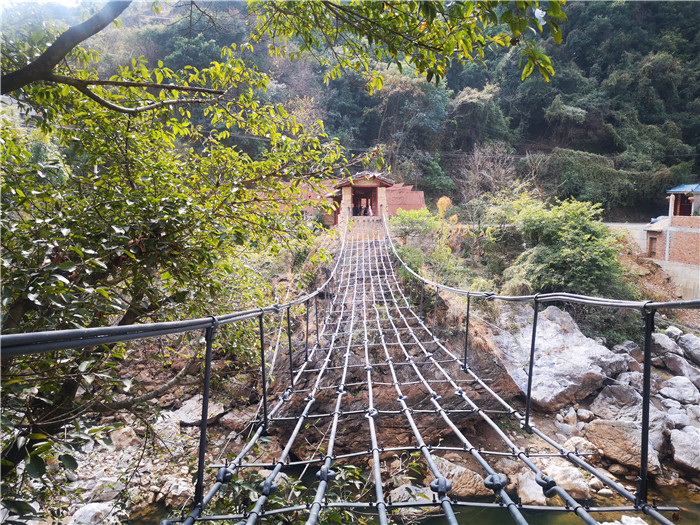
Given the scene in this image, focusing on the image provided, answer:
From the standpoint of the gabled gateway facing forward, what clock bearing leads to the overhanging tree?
The overhanging tree is roughly at 12 o'clock from the gabled gateway.

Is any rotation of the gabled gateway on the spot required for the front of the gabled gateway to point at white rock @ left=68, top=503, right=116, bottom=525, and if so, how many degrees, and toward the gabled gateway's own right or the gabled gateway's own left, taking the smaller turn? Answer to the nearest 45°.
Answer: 0° — it already faces it

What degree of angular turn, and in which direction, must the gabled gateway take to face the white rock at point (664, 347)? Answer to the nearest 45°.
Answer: approximately 45° to its left

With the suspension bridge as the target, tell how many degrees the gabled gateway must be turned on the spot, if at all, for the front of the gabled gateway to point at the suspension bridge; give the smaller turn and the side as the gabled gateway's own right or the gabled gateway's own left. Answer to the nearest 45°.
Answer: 0° — it already faces it

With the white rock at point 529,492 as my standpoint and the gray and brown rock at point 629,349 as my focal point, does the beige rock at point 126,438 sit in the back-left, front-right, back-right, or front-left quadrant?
back-left

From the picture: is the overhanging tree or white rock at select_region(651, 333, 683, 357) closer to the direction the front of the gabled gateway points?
the overhanging tree

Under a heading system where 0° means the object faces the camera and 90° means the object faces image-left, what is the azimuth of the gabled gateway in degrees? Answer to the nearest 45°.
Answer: approximately 0°

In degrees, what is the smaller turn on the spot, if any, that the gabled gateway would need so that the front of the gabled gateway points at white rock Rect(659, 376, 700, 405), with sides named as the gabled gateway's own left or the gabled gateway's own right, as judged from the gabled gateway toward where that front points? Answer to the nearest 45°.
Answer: approximately 45° to the gabled gateway's own left

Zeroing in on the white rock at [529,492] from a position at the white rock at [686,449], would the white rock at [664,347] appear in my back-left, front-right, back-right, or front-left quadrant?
back-right
